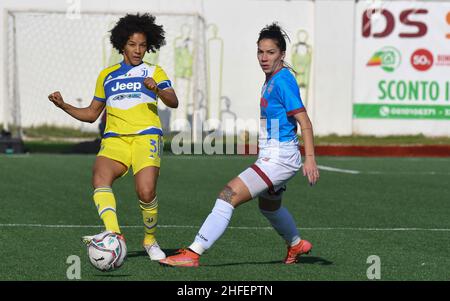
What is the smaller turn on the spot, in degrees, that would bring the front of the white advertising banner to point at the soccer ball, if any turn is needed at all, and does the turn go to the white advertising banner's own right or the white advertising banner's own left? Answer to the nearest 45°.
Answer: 0° — it already faces it

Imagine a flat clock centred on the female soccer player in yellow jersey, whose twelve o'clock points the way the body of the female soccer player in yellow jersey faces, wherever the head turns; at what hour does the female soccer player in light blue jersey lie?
The female soccer player in light blue jersey is roughly at 10 o'clock from the female soccer player in yellow jersey.

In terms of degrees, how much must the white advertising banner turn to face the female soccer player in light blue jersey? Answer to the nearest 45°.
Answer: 0° — it already faces them
